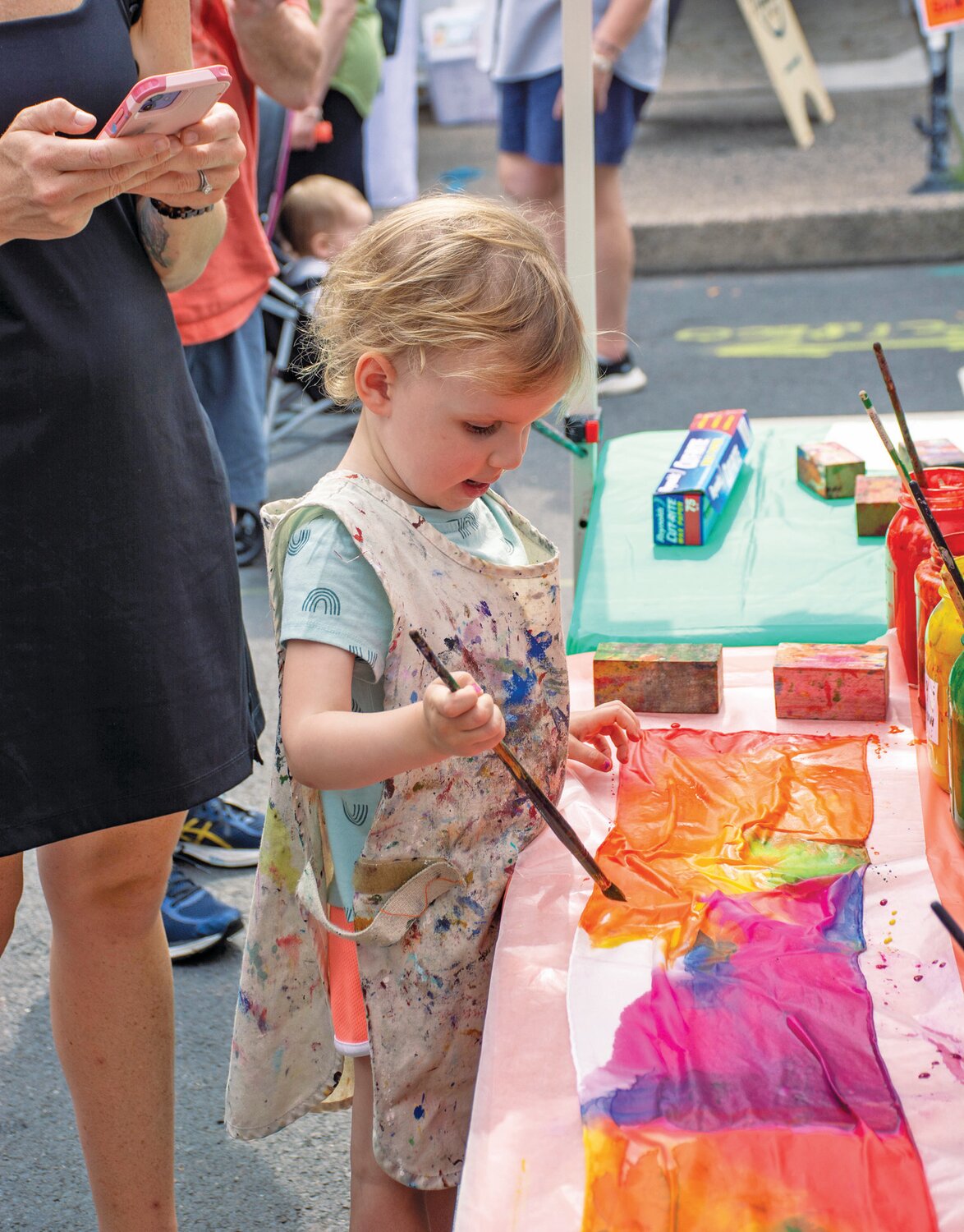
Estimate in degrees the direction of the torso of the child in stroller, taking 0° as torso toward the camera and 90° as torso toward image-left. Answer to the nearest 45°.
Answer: approximately 270°

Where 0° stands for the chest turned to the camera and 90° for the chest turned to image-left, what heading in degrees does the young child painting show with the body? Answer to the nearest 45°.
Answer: approximately 315°

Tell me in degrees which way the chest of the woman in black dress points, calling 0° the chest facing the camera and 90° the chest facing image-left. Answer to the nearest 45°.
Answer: approximately 315°
